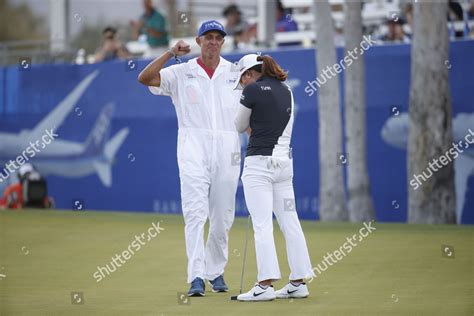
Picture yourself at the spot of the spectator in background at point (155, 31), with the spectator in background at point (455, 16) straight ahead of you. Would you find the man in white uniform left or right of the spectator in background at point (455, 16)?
right

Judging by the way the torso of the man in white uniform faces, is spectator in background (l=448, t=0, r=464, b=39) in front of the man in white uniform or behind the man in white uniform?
behind

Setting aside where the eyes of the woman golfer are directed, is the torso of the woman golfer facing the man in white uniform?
yes

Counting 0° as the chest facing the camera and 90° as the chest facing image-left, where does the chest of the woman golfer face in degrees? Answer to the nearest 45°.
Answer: approximately 135°

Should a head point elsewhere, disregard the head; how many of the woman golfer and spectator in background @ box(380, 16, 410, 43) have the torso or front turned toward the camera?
1

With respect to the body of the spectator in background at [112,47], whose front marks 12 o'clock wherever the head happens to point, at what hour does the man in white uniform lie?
The man in white uniform is roughly at 12 o'clock from the spectator in background.

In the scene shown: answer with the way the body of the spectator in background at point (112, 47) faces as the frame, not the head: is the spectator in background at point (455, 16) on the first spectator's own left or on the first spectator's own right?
on the first spectator's own left

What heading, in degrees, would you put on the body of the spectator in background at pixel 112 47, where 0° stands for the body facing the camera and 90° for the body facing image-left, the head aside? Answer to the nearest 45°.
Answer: approximately 0°

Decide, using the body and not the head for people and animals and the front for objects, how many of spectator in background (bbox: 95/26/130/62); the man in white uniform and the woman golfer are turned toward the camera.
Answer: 2

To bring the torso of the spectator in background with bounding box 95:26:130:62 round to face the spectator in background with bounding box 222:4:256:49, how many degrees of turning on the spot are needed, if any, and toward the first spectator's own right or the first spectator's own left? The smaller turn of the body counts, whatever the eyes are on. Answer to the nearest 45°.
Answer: approximately 90° to the first spectator's own left
